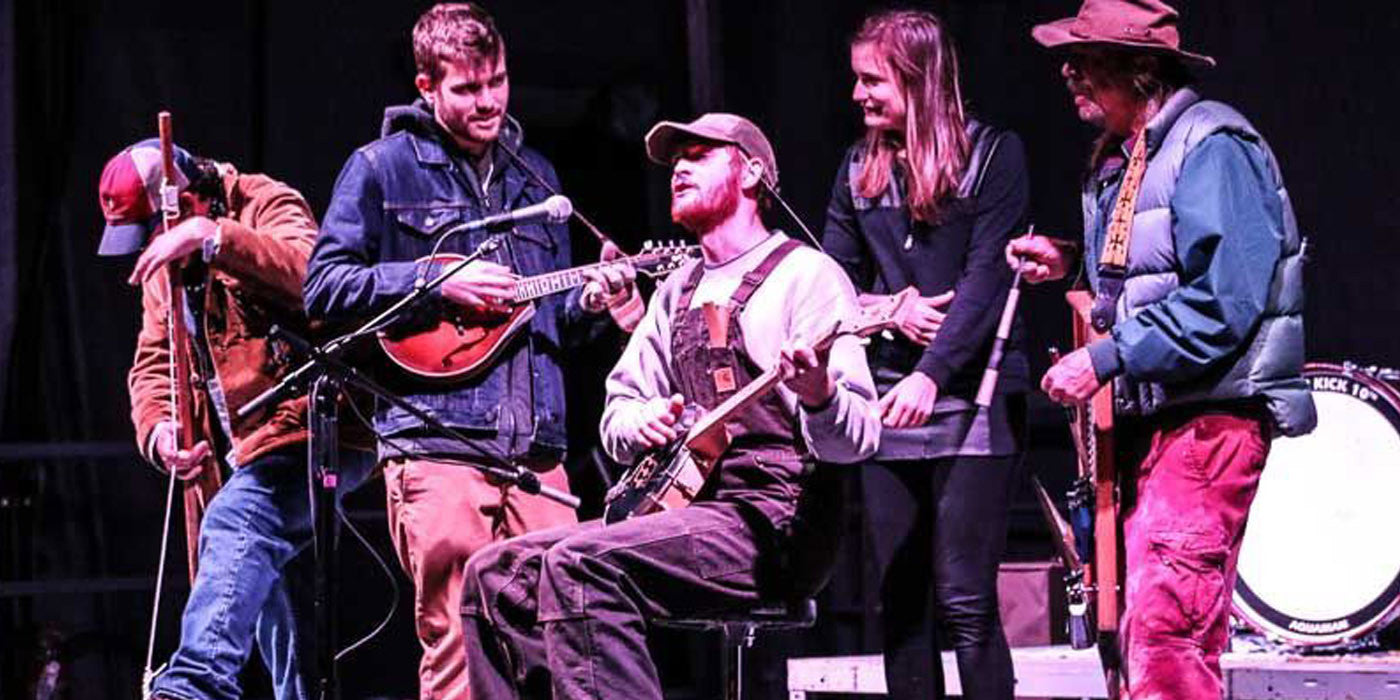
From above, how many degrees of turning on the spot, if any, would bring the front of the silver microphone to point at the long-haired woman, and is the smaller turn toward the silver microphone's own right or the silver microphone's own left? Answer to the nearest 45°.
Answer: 0° — it already faces them

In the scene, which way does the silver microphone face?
to the viewer's right

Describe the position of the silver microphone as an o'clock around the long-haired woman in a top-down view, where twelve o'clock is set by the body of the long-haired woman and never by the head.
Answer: The silver microphone is roughly at 1 o'clock from the long-haired woman.

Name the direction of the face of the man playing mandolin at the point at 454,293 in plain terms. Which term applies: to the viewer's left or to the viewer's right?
to the viewer's right

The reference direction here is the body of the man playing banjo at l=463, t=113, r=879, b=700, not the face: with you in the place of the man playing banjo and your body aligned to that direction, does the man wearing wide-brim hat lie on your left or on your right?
on your left

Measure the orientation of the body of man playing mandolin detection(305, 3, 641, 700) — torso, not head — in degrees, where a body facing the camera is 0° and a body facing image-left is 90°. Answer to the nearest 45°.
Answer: approximately 315°

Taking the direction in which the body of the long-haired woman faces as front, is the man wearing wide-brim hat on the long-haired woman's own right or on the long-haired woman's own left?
on the long-haired woman's own left

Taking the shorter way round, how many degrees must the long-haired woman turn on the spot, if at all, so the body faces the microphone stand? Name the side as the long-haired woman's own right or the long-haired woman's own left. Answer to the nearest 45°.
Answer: approximately 45° to the long-haired woman's own right

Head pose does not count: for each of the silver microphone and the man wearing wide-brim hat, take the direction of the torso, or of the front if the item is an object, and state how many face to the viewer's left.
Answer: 1

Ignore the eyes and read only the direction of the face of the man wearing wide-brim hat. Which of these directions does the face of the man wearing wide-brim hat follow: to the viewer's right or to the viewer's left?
to the viewer's left

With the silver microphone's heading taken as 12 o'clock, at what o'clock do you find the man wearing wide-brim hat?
The man wearing wide-brim hat is roughly at 1 o'clock from the silver microphone.

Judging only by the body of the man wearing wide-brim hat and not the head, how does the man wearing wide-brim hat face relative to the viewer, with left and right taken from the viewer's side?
facing to the left of the viewer
